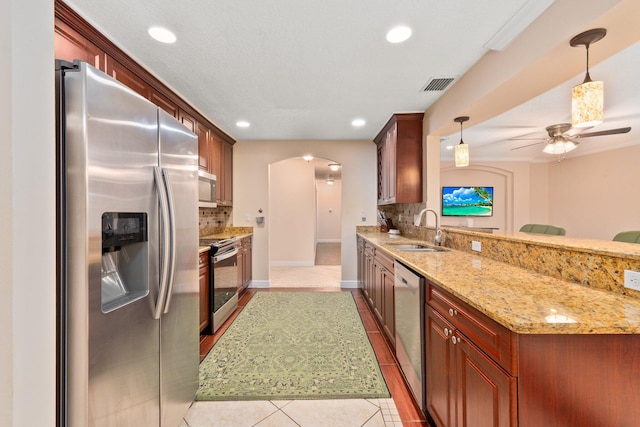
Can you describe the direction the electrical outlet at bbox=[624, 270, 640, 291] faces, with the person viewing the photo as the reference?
facing the viewer and to the left of the viewer

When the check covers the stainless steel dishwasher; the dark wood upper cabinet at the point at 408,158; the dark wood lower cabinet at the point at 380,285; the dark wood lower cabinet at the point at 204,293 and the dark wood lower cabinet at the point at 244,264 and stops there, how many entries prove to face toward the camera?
0

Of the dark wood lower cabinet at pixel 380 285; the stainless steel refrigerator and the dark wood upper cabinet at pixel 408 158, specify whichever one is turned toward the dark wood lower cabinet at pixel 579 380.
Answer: the stainless steel refrigerator

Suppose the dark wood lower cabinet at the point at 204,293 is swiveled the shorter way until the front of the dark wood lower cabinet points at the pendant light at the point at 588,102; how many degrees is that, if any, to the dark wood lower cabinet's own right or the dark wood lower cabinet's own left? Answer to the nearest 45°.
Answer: approximately 45° to the dark wood lower cabinet's own right

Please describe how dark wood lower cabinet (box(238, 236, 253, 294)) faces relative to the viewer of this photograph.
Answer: facing to the right of the viewer

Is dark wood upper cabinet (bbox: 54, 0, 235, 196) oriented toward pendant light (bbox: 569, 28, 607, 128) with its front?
yes

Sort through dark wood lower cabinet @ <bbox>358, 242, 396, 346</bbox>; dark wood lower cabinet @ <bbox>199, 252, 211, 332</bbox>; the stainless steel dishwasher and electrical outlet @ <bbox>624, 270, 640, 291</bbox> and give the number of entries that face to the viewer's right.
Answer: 1

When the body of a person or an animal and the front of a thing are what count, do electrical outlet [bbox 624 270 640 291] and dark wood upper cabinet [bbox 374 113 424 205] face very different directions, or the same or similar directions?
same or similar directions

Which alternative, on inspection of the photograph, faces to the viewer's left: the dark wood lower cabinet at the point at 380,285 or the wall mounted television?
the dark wood lower cabinet

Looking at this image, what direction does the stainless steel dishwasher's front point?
to the viewer's left

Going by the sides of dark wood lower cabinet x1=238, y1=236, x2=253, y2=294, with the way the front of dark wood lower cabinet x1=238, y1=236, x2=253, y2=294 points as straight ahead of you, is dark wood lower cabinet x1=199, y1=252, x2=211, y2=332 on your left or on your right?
on your right

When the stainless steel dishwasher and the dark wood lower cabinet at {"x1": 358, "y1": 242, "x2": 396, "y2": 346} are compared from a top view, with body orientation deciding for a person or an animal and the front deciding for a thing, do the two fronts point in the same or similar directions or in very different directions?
same or similar directions

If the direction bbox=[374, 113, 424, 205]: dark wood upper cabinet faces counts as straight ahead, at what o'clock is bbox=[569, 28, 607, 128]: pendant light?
The pendant light is roughly at 8 o'clock from the dark wood upper cabinet.

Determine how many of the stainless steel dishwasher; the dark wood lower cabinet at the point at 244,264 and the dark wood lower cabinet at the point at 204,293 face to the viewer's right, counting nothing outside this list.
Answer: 2

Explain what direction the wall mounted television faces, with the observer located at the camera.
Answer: facing the viewer

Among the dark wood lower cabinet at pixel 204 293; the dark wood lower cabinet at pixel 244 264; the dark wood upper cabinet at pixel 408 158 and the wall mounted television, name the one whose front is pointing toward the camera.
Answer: the wall mounted television

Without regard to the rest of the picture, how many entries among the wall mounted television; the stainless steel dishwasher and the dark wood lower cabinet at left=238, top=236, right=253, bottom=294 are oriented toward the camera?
1
